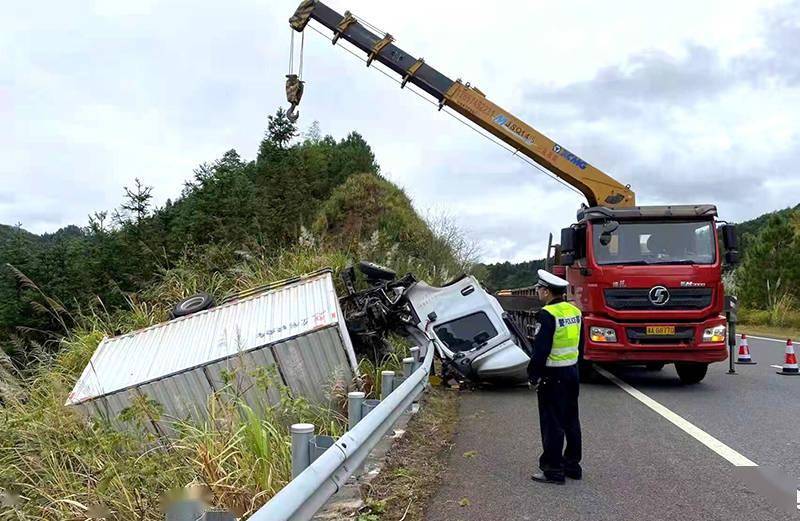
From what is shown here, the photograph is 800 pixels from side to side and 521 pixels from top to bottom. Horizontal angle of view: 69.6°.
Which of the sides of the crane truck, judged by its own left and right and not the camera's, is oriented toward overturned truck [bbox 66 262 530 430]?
right

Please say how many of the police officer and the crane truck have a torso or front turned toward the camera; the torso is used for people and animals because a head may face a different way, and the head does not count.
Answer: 1

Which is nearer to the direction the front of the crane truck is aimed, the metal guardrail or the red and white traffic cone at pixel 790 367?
the metal guardrail

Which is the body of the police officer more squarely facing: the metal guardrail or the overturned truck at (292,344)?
the overturned truck

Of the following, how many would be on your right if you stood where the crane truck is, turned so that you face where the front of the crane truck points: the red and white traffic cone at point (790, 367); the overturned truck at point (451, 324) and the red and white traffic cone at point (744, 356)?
1

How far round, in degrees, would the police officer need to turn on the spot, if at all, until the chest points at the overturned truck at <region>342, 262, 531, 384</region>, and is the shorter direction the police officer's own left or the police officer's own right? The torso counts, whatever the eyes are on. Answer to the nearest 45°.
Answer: approximately 45° to the police officer's own right

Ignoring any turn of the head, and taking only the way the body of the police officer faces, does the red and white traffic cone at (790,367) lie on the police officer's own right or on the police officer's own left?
on the police officer's own right

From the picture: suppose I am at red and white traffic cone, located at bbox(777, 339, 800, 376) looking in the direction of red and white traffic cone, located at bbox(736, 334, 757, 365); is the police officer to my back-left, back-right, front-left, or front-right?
back-left

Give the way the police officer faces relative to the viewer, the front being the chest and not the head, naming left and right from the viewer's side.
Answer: facing away from the viewer and to the left of the viewer

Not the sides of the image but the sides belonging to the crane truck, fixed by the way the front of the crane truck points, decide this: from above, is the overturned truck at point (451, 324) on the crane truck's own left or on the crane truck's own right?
on the crane truck's own right

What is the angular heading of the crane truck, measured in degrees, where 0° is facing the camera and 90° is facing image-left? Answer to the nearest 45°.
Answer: approximately 0°

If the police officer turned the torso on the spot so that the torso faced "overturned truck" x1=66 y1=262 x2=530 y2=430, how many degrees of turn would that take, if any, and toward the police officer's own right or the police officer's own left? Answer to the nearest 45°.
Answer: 0° — they already face it

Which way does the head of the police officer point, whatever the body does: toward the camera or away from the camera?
away from the camera

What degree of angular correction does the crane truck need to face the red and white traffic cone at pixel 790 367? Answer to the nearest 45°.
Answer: approximately 135° to its left
